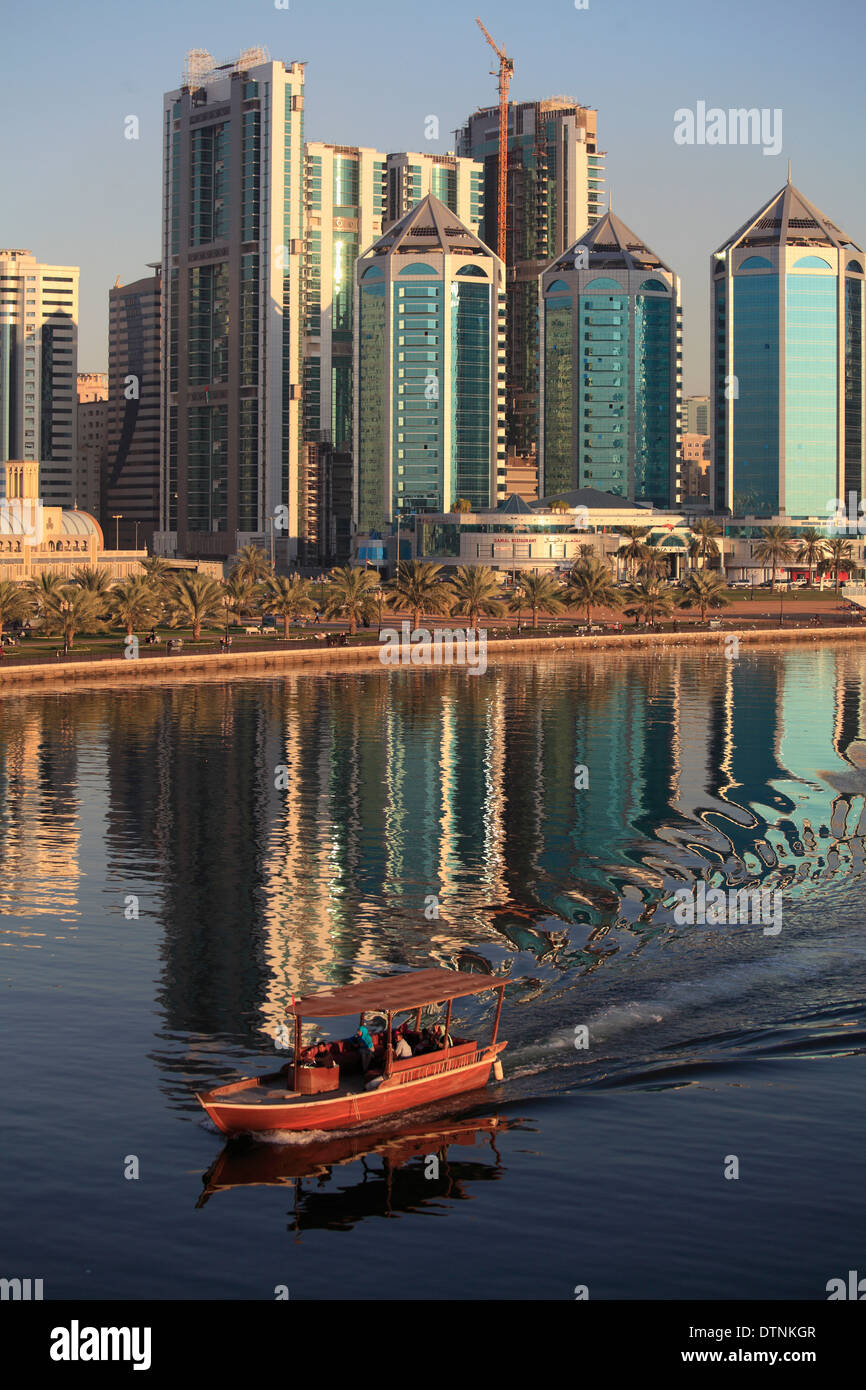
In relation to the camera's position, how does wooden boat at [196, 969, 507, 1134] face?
facing the viewer and to the left of the viewer
